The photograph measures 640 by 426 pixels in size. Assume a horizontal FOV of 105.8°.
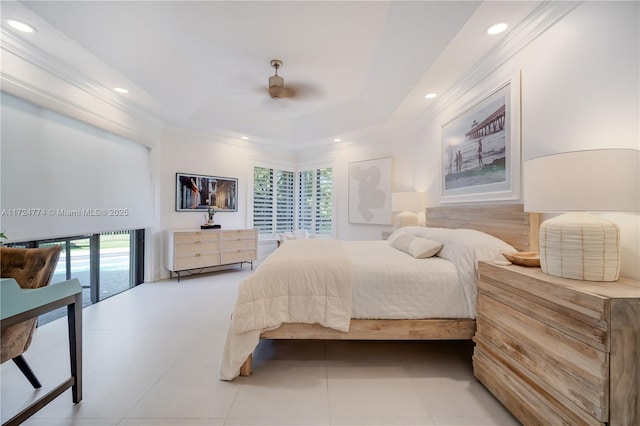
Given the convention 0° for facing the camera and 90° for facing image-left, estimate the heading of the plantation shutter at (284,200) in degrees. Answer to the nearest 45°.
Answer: approximately 315°

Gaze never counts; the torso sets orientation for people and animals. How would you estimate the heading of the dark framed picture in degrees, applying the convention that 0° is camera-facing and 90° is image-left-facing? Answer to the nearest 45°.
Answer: approximately 315°

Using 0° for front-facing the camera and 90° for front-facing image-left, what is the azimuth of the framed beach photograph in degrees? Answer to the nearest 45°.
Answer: approximately 45°

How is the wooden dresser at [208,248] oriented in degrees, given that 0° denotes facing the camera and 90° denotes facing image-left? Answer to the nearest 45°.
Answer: approximately 315°

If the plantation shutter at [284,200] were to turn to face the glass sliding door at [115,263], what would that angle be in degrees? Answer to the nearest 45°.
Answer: approximately 90° to its right
